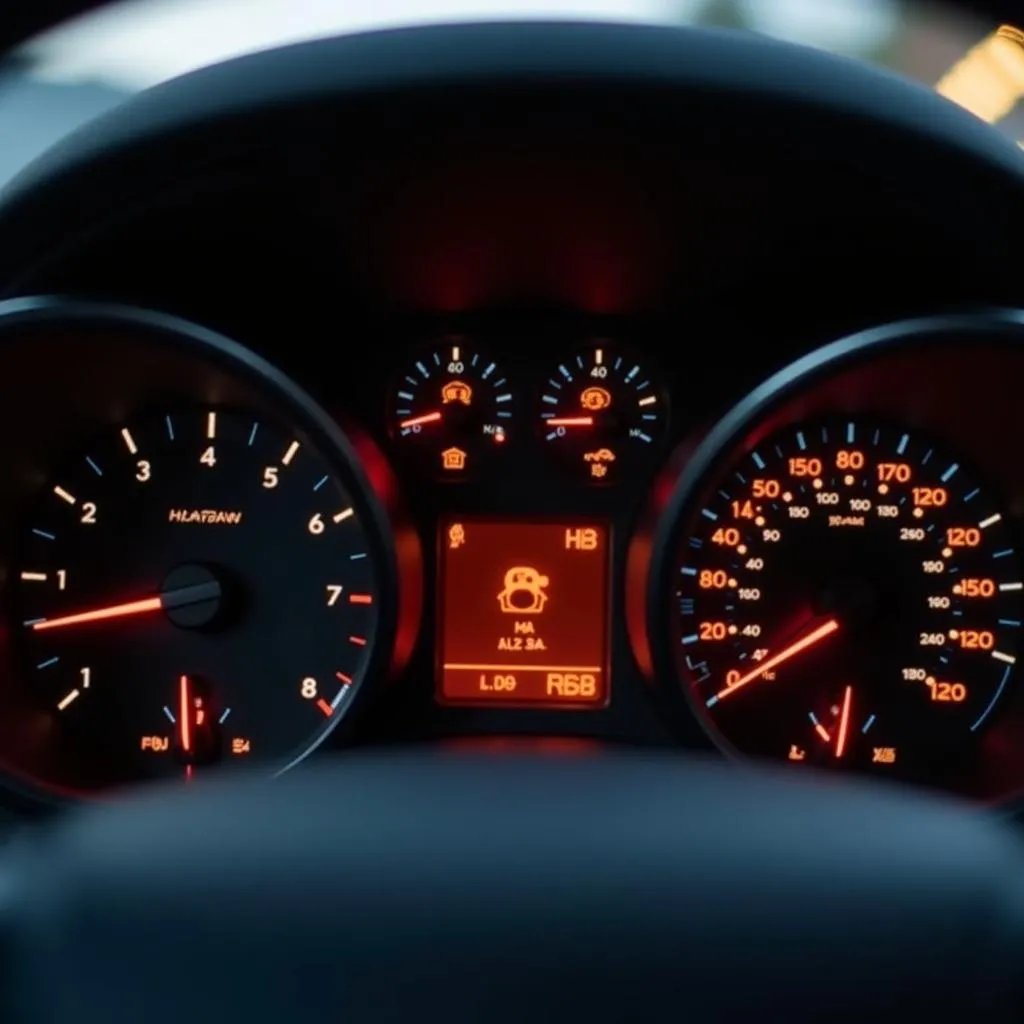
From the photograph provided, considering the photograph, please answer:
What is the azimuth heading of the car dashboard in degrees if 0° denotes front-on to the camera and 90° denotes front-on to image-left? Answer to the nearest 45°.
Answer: approximately 0°
